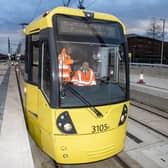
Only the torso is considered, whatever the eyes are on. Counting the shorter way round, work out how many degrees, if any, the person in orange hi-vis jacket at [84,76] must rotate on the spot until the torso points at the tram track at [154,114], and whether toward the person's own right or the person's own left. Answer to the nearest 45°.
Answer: approximately 135° to the person's own left

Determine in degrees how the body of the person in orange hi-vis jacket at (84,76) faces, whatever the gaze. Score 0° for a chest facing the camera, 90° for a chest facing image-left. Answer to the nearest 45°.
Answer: approximately 0°

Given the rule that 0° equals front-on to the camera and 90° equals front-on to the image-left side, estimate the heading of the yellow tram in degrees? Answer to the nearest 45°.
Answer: approximately 315°

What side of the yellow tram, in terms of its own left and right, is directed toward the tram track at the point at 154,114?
left
